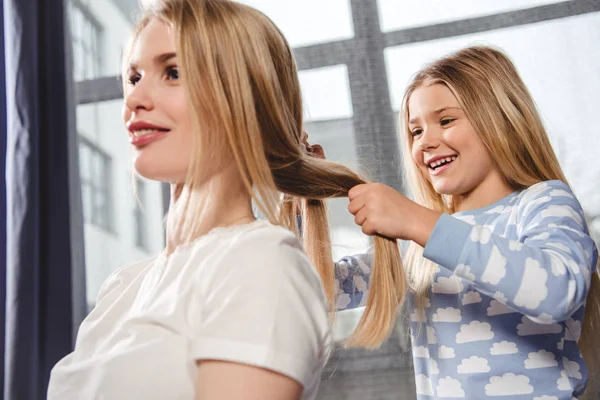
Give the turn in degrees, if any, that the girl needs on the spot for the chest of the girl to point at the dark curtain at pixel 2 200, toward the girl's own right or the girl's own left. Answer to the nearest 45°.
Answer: approximately 45° to the girl's own right

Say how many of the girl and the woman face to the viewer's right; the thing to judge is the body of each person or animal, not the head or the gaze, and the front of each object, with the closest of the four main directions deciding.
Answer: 0

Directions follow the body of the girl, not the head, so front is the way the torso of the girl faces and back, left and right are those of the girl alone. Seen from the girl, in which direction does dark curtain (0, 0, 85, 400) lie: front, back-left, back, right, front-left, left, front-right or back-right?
front-right

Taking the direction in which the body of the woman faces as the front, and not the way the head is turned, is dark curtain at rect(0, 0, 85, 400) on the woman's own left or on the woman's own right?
on the woman's own right

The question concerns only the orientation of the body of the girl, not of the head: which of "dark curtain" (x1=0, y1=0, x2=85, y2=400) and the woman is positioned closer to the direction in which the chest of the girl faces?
the woman

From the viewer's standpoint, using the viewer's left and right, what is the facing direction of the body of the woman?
facing the viewer and to the left of the viewer

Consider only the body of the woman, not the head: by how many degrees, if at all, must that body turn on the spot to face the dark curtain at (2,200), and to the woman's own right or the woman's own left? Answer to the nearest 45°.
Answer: approximately 90° to the woman's own right

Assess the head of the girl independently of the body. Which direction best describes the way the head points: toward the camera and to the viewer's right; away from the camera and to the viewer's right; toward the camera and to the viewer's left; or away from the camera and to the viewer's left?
toward the camera and to the viewer's left

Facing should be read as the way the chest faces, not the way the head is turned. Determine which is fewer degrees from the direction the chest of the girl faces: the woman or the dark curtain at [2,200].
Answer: the woman

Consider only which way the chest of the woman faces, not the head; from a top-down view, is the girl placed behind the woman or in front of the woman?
behind
